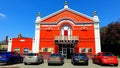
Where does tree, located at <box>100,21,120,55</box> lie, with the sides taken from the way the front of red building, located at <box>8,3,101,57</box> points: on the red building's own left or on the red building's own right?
on the red building's own left

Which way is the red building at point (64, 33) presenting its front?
toward the camera
